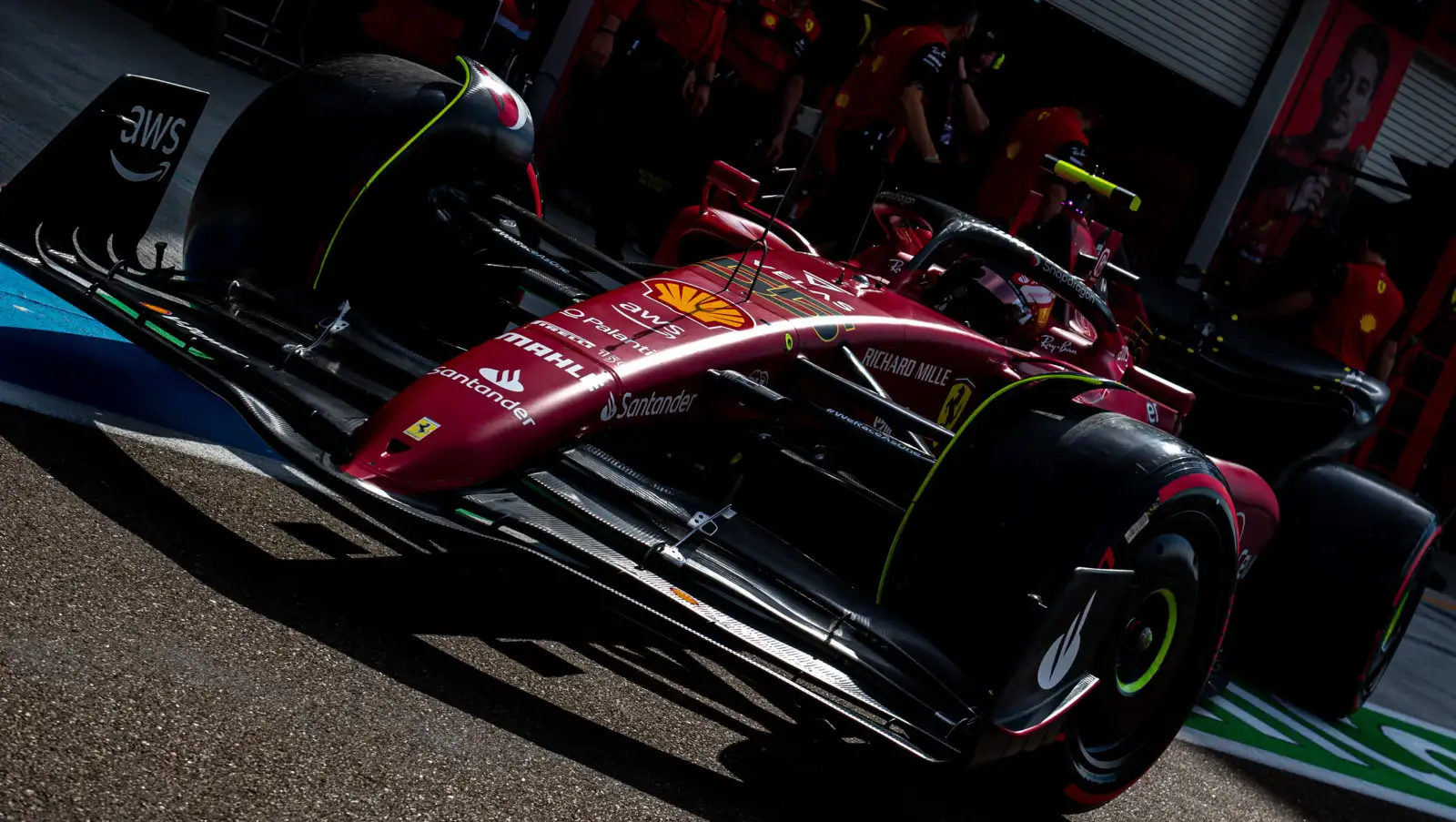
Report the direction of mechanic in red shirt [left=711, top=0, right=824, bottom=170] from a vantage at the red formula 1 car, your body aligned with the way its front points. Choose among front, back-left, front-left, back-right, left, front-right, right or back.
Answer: back-right

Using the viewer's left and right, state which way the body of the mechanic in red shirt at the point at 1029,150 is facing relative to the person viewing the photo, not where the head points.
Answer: facing to the right of the viewer

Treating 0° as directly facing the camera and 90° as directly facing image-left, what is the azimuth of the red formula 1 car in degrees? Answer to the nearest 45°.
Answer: approximately 45°

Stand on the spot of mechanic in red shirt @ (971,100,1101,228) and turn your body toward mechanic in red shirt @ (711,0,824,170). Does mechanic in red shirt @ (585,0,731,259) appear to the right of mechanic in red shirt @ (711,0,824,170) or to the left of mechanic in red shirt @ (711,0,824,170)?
left

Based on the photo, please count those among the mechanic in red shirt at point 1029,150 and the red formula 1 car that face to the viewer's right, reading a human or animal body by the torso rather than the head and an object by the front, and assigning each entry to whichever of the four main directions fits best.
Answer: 1

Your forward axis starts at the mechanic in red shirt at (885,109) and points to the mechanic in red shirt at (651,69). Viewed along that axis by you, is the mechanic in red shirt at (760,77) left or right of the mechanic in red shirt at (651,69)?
right

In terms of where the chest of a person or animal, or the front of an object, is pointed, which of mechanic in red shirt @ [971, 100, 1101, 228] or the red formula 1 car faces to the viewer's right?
the mechanic in red shirt

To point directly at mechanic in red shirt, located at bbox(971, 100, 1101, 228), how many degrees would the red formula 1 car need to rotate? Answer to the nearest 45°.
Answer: approximately 135° to its right

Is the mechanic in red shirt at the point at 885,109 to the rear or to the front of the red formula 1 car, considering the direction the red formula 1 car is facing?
to the rear

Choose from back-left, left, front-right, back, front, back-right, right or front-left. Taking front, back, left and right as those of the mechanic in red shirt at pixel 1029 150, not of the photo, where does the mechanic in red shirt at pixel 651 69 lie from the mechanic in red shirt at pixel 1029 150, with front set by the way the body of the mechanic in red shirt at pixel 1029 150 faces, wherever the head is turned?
back

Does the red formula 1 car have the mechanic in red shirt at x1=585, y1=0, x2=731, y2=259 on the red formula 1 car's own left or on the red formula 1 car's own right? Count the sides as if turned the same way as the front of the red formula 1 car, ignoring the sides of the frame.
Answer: on the red formula 1 car's own right
